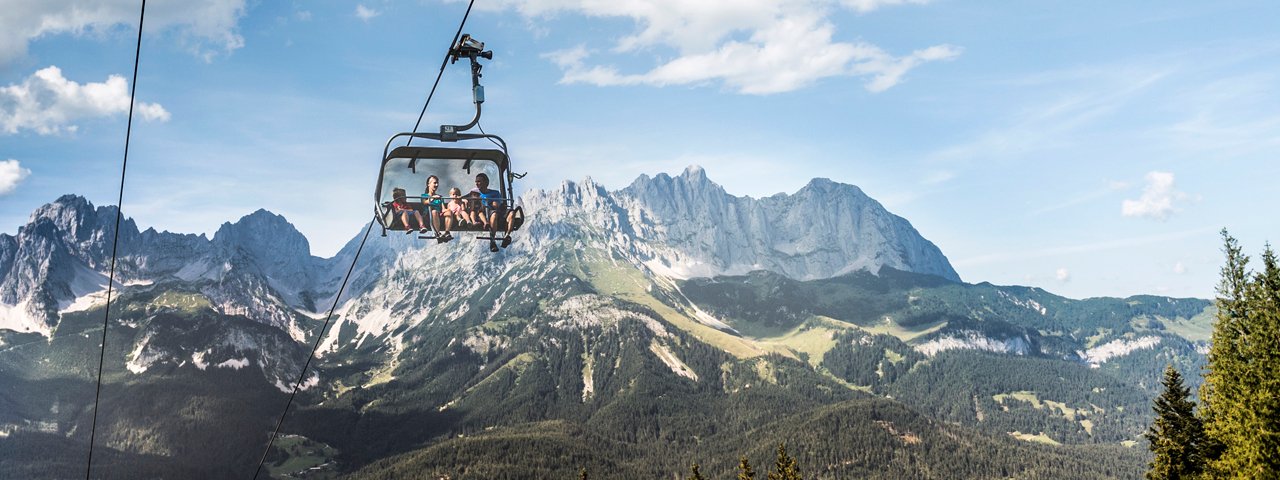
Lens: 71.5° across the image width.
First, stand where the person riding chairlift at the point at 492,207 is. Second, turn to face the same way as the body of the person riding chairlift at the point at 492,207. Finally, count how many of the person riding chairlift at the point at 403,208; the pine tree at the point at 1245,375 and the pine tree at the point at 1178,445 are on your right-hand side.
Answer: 1

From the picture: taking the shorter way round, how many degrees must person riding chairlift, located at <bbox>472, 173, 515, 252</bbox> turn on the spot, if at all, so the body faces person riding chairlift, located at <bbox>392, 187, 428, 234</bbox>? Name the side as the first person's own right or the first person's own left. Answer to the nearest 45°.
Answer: approximately 90° to the first person's own right

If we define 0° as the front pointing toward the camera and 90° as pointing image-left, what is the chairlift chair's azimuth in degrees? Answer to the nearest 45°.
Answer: approximately 0°

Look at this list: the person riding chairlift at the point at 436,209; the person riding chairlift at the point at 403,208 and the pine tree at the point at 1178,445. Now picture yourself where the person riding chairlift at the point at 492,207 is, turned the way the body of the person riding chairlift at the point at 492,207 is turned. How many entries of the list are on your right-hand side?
2

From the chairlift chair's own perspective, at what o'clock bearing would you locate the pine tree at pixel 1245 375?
The pine tree is roughly at 9 o'clock from the chairlift chair.

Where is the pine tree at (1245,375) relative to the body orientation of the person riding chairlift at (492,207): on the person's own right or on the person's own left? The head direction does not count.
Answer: on the person's own left

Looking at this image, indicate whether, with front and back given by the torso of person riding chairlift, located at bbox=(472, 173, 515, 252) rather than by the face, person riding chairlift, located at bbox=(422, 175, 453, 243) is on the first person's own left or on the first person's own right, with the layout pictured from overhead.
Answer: on the first person's own right

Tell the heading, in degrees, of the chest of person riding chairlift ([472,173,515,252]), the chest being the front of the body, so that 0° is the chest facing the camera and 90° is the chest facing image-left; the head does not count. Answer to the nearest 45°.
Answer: approximately 0°

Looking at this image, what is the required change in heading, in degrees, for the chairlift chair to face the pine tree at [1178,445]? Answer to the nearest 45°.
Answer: approximately 90° to its left

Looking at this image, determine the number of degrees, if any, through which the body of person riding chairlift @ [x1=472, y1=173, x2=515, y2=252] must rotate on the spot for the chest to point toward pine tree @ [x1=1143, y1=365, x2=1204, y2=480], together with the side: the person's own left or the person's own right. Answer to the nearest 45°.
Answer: approximately 90° to the person's own left
